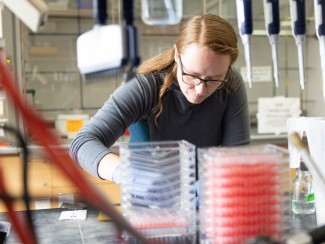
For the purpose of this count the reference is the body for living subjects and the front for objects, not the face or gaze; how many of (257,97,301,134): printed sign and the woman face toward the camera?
2

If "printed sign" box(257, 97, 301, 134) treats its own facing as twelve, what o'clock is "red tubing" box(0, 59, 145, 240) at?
The red tubing is roughly at 12 o'clock from the printed sign.

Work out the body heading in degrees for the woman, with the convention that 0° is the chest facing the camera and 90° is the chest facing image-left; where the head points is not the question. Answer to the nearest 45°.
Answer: approximately 0°

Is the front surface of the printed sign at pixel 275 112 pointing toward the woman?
yes

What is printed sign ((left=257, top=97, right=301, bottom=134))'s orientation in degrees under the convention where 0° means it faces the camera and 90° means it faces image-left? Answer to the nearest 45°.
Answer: approximately 0°
